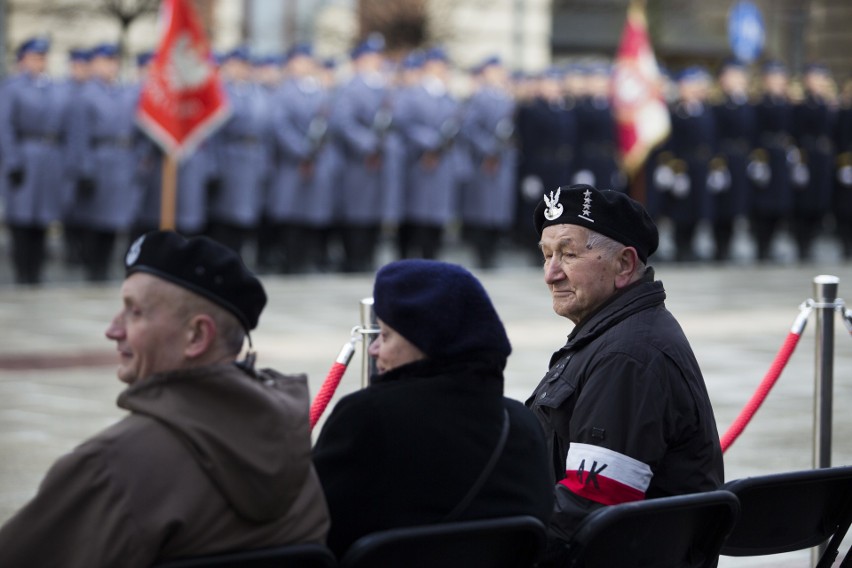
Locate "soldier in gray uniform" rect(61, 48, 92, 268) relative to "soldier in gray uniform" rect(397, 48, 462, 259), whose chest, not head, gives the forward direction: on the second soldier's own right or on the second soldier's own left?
on the second soldier's own right

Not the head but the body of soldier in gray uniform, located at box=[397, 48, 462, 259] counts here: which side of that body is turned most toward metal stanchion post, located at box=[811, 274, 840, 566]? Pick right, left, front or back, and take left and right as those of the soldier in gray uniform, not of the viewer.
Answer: front

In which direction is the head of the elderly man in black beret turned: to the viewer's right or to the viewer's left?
to the viewer's left

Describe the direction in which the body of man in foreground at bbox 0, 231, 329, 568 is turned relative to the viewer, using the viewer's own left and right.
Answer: facing away from the viewer and to the left of the viewer

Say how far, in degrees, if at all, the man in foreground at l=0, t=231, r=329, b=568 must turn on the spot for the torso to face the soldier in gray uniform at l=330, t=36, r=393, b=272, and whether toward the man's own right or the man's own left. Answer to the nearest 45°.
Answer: approximately 45° to the man's own right

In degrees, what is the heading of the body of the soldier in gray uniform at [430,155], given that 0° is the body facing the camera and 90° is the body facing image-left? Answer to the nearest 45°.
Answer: approximately 0°

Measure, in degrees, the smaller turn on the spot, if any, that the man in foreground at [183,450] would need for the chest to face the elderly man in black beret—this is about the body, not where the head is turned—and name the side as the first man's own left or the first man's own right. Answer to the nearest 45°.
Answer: approximately 90° to the first man's own right

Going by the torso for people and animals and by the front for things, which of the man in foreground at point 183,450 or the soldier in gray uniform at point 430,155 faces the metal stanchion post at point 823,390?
the soldier in gray uniform

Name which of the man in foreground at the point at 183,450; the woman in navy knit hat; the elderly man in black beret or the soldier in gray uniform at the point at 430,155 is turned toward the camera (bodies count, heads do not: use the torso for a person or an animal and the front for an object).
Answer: the soldier in gray uniform

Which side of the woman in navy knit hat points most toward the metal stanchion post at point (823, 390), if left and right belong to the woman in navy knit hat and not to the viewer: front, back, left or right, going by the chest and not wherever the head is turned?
right

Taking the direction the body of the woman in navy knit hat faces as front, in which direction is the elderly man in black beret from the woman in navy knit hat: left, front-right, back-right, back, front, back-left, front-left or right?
right

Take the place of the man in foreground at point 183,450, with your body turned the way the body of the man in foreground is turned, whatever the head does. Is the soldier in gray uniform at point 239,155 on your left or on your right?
on your right

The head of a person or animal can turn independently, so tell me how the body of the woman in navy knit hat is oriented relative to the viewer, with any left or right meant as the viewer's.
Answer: facing away from the viewer and to the left of the viewer
